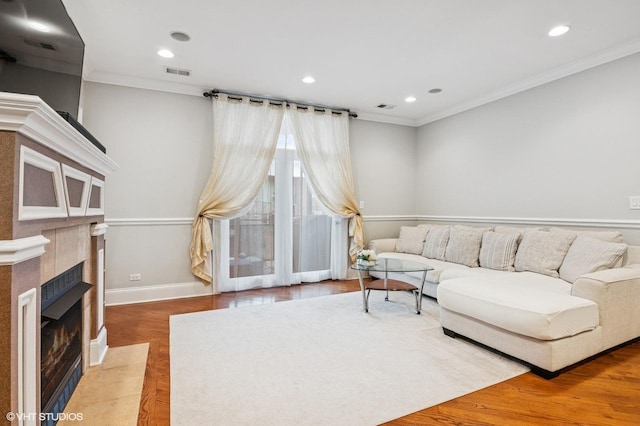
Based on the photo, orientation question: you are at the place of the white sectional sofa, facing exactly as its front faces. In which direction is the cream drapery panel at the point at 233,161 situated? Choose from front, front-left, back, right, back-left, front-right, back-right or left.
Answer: front-right

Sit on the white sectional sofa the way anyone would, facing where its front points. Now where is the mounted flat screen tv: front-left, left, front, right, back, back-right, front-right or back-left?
front

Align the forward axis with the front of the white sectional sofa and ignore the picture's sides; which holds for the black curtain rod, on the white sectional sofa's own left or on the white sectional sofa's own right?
on the white sectional sofa's own right

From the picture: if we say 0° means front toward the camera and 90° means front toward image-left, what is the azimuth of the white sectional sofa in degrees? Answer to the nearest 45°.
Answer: approximately 45°

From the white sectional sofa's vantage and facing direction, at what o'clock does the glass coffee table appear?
The glass coffee table is roughly at 2 o'clock from the white sectional sofa.

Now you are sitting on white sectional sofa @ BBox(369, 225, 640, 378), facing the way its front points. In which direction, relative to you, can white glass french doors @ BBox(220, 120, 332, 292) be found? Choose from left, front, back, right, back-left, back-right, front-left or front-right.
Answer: front-right
